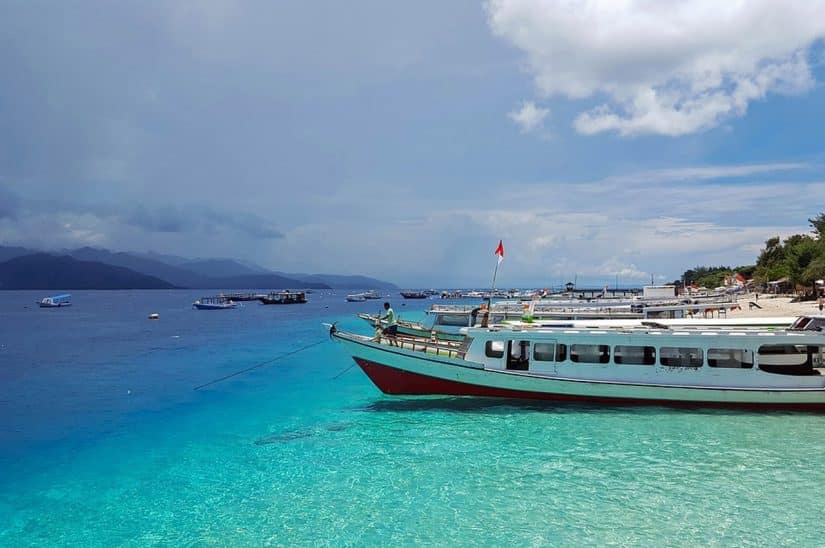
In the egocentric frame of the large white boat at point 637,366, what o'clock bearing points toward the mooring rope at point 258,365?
The mooring rope is roughly at 1 o'clock from the large white boat.

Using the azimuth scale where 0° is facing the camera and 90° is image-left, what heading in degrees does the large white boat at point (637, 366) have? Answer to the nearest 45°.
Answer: approximately 90°

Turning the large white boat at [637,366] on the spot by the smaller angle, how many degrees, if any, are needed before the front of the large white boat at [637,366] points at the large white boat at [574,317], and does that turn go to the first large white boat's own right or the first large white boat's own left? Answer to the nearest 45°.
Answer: approximately 90° to the first large white boat's own right

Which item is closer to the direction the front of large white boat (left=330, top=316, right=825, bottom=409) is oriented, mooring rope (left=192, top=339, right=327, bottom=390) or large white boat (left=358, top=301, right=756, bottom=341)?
the mooring rope
